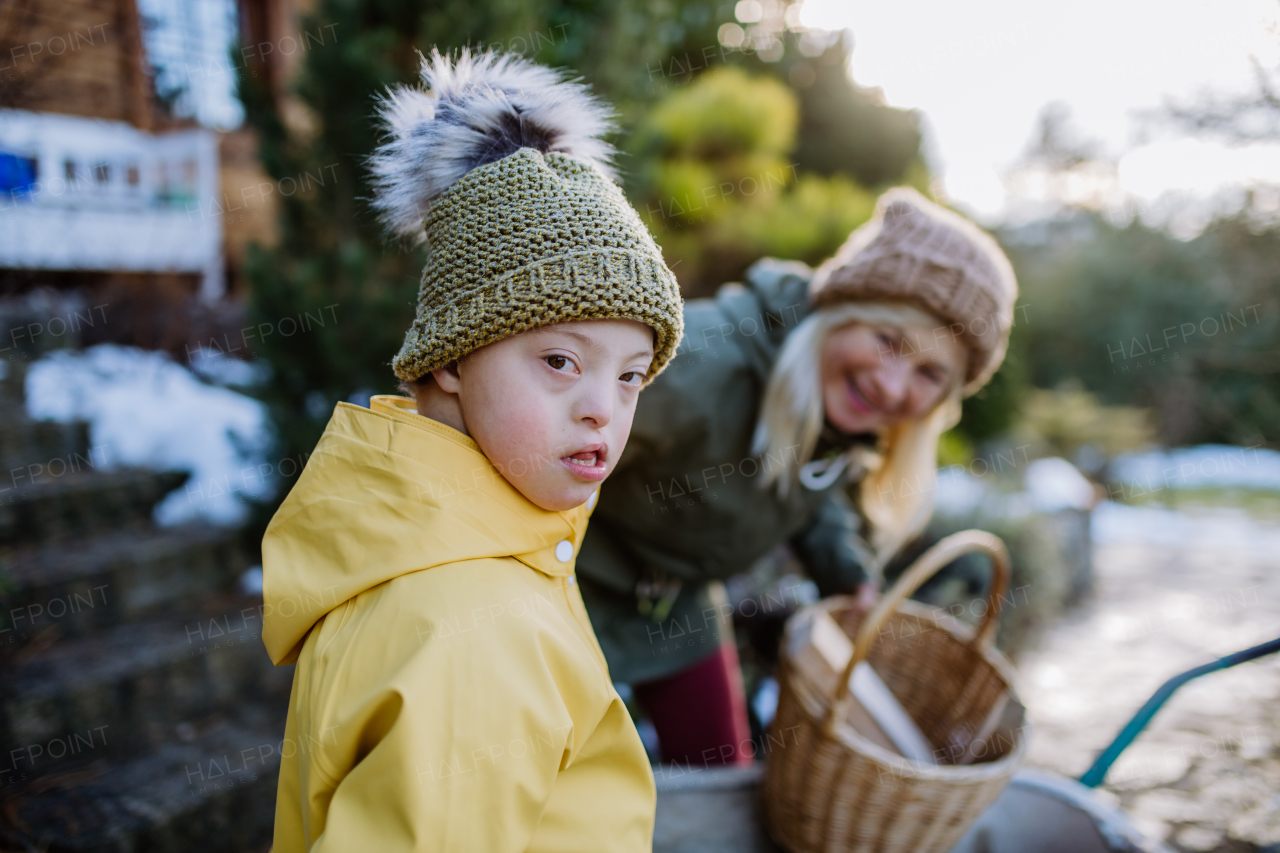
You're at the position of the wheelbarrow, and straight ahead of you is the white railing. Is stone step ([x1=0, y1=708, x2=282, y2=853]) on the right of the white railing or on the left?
left

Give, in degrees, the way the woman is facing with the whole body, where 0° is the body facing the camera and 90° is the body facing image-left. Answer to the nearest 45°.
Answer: approximately 315°

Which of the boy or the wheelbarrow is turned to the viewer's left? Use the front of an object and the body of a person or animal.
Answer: the wheelbarrow

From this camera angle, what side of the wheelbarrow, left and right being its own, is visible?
left

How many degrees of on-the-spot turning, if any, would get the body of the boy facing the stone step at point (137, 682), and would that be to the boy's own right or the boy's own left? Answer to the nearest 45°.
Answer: approximately 135° to the boy's own left

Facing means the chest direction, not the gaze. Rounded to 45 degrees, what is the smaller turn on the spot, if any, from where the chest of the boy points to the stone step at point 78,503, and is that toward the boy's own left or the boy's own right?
approximately 135° to the boy's own left

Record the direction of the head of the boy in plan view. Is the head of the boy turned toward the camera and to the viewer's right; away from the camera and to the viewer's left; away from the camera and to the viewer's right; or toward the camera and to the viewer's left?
toward the camera and to the viewer's right

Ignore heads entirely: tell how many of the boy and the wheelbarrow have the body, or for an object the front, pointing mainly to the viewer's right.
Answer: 1

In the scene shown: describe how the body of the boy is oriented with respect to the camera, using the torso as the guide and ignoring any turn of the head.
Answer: to the viewer's right
